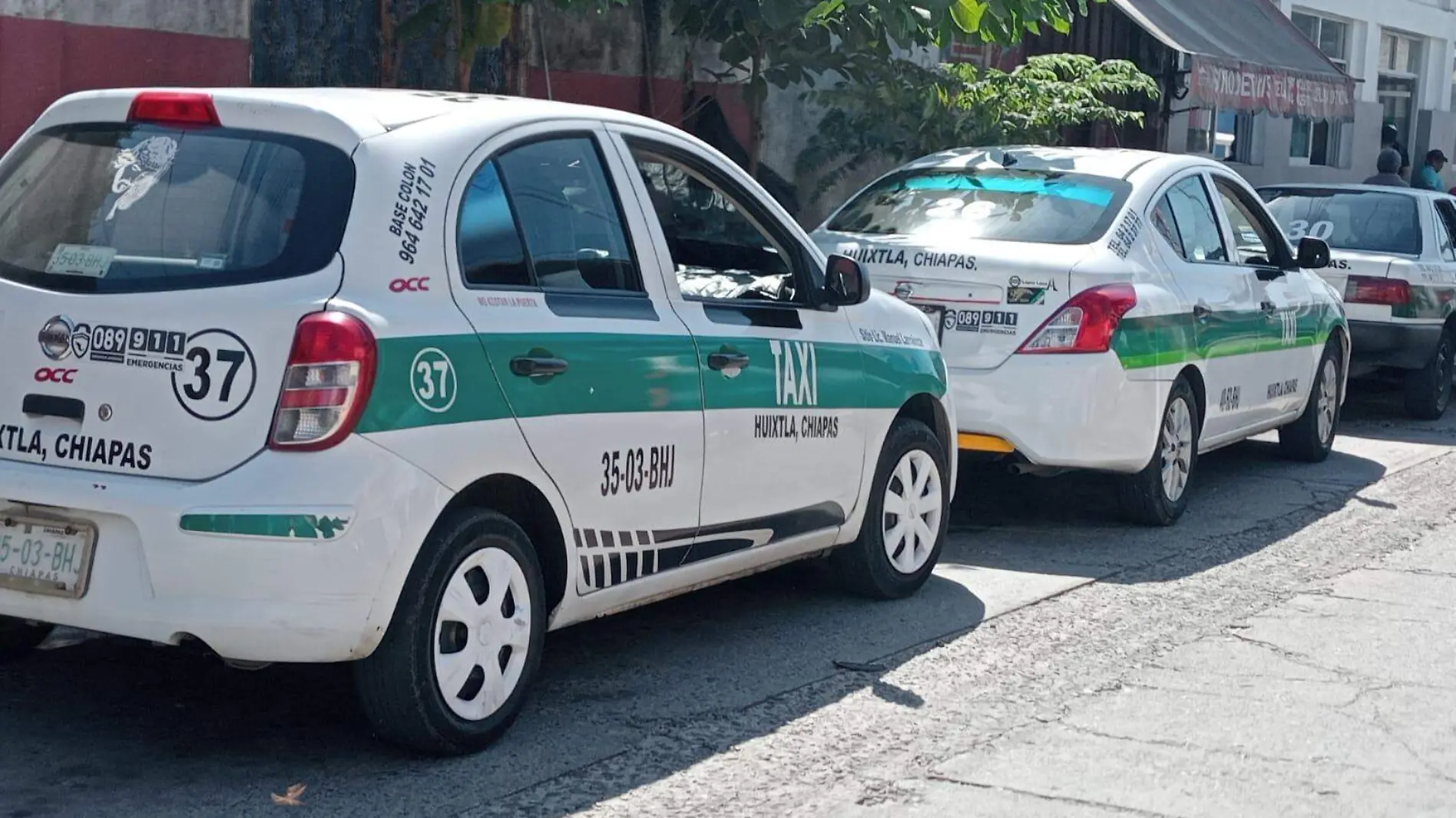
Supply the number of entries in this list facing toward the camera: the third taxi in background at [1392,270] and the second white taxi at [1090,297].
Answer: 0

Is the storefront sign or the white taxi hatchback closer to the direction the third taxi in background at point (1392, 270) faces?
the storefront sign

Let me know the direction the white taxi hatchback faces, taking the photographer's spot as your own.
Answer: facing away from the viewer and to the right of the viewer

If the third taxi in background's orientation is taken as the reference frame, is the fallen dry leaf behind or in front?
behind

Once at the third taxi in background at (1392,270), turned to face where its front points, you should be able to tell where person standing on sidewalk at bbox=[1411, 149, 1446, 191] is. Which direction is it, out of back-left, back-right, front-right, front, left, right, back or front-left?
front-left

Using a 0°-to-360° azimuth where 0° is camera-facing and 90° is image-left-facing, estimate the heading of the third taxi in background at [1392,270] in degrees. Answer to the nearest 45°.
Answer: approximately 225°

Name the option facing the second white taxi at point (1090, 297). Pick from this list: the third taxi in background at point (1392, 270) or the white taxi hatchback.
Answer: the white taxi hatchback

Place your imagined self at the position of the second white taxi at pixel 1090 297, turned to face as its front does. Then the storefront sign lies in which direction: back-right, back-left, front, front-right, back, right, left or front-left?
front-left

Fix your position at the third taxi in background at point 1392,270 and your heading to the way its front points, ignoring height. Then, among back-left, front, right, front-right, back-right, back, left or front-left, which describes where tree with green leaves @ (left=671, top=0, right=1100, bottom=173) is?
back

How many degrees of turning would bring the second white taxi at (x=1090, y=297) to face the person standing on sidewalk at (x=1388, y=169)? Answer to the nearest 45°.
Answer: approximately 45° to its left

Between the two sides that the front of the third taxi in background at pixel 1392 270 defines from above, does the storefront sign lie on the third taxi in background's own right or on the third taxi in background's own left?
on the third taxi in background's own left

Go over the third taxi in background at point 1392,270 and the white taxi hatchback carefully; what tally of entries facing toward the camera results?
0

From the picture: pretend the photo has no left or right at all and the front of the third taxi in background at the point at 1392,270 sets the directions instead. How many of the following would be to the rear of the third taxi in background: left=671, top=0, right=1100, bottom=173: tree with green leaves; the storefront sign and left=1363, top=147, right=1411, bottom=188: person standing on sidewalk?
1

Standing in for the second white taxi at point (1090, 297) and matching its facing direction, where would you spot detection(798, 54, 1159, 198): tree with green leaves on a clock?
The tree with green leaves is roughly at 10 o'clock from the second white taxi.

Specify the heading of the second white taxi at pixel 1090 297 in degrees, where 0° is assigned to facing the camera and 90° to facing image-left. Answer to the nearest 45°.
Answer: approximately 225°
